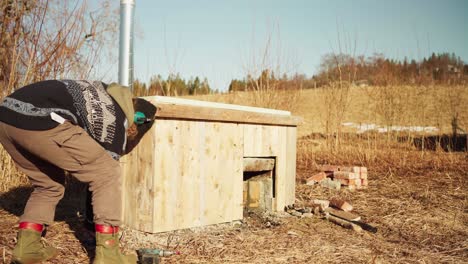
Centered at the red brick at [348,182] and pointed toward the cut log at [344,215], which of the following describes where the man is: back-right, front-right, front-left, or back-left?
front-right

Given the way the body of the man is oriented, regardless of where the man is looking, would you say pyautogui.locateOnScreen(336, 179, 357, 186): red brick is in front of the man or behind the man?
in front

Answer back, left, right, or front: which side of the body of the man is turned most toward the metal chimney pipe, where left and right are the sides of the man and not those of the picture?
left

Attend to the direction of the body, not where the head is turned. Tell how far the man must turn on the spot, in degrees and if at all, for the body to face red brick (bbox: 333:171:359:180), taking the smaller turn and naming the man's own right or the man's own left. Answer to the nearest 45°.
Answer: approximately 45° to the man's own left

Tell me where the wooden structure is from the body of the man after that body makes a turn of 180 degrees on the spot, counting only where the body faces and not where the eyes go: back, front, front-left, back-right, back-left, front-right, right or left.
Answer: back-right

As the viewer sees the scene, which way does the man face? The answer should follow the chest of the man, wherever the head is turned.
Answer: to the viewer's right

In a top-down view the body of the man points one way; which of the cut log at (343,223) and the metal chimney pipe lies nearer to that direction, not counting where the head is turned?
the cut log

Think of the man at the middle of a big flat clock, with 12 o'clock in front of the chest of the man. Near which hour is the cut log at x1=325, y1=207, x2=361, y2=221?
The cut log is roughly at 11 o'clock from the man.
